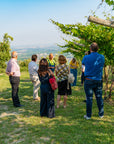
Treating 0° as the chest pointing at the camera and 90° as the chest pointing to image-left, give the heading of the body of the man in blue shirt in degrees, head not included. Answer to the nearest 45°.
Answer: approximately 180°
